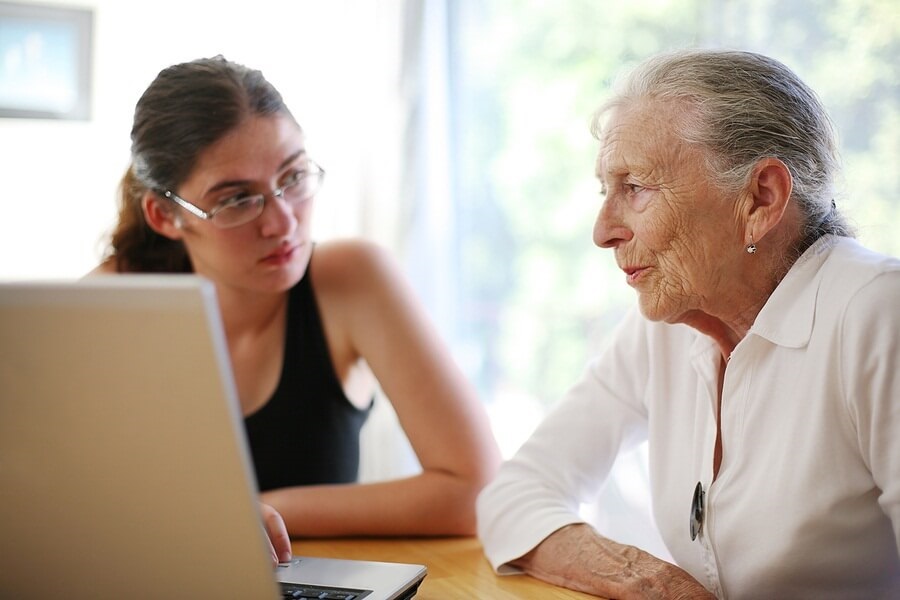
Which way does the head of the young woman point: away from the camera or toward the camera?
toward the camera

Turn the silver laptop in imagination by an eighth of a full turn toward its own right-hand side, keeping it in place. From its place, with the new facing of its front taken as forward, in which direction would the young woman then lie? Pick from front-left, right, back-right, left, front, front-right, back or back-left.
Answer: left

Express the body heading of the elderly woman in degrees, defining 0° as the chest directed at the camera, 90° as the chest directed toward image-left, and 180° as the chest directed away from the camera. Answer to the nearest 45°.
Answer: approximately 45°

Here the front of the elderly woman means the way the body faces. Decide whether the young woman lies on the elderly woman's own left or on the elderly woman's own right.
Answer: on the elderly woman's own right

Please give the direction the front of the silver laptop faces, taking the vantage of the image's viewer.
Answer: facing away from the viewer and to the right of the viewer

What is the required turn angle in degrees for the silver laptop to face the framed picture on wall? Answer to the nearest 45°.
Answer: approximately 45° to its left

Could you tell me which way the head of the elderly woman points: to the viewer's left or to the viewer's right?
to the viewer's left
